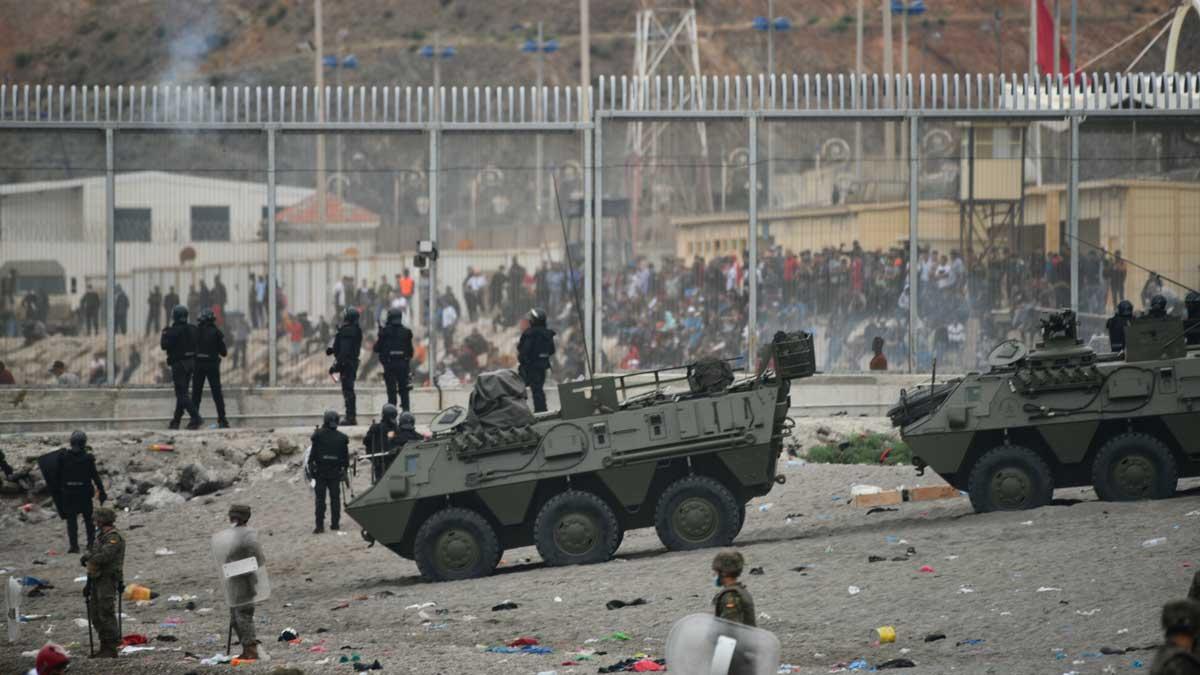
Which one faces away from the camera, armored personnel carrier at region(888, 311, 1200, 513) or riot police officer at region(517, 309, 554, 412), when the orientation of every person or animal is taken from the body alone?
the riot police officer

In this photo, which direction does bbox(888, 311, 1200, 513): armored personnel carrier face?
to the viewer's left

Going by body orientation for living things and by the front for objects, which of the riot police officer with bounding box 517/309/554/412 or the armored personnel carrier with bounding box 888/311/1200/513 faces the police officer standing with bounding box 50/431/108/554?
the armored personnel carrier

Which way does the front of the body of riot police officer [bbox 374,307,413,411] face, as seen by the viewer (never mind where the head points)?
away from the camera

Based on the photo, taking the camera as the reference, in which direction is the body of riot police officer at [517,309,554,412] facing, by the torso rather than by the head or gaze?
away from the camera

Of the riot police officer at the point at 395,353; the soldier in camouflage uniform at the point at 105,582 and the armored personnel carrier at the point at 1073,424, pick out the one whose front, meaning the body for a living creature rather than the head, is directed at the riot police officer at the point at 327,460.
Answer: the armored personnel carrier
